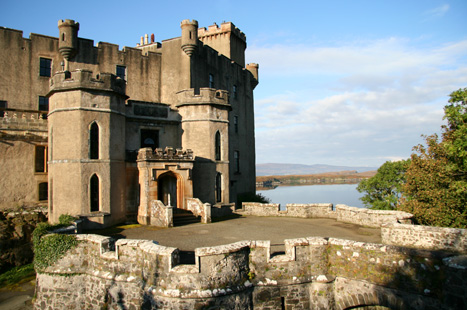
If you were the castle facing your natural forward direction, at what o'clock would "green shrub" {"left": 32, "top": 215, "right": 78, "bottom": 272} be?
The green shrub is roughly at 2 o'clock from the castle.

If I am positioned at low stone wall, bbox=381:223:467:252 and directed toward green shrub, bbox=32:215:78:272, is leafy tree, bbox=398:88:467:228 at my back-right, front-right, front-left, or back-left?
back-right

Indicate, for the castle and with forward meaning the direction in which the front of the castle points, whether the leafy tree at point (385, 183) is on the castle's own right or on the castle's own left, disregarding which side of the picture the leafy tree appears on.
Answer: on the castle's own left

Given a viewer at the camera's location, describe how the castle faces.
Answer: facing the viewer and to the right of the viewer

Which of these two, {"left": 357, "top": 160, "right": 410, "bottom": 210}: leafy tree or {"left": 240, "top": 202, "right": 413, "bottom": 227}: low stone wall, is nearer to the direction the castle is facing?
the low stone wall
